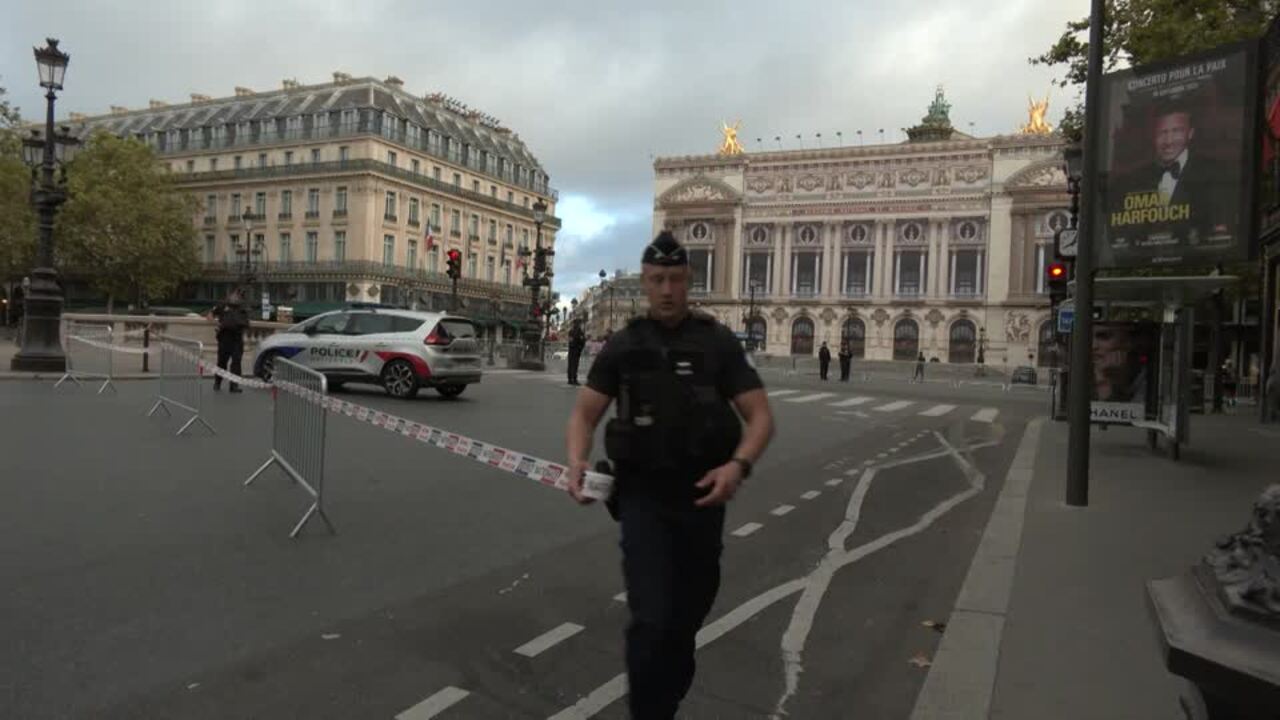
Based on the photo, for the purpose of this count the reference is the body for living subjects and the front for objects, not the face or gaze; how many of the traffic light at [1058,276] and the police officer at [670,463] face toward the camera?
2

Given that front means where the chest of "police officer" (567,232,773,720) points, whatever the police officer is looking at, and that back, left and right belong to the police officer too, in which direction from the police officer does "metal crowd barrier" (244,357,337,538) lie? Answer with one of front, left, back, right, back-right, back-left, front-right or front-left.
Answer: back-right

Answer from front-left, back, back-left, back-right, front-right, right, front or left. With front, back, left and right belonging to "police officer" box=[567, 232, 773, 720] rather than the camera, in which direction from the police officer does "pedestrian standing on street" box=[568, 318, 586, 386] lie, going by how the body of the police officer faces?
back

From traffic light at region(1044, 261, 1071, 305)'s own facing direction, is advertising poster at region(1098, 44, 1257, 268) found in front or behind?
in front

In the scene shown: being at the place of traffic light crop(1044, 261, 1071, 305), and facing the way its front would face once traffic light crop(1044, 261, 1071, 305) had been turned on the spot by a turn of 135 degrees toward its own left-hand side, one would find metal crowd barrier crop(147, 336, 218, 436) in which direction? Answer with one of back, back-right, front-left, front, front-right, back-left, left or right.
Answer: back

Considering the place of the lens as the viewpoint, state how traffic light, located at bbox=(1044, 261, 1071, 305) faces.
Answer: facing the viewer

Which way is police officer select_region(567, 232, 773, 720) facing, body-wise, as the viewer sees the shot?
toward the camera

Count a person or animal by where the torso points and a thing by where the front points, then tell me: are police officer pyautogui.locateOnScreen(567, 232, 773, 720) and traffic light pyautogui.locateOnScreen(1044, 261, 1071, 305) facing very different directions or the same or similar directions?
same or similar directions

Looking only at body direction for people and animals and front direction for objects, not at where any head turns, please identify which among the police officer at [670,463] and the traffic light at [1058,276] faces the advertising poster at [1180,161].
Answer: the traffic light

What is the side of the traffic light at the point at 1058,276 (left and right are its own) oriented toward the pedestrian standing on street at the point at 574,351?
right

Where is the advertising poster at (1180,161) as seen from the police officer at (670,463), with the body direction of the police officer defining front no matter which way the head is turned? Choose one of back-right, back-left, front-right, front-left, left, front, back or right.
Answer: back-left

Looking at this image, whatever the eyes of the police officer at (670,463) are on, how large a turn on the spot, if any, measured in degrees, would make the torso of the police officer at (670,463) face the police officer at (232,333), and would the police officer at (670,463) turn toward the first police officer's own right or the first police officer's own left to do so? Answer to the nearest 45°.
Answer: approximately 135° to the first police officer's own right

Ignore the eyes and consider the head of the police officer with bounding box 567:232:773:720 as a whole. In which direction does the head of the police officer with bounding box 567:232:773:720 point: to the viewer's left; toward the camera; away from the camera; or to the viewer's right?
toward the camera
